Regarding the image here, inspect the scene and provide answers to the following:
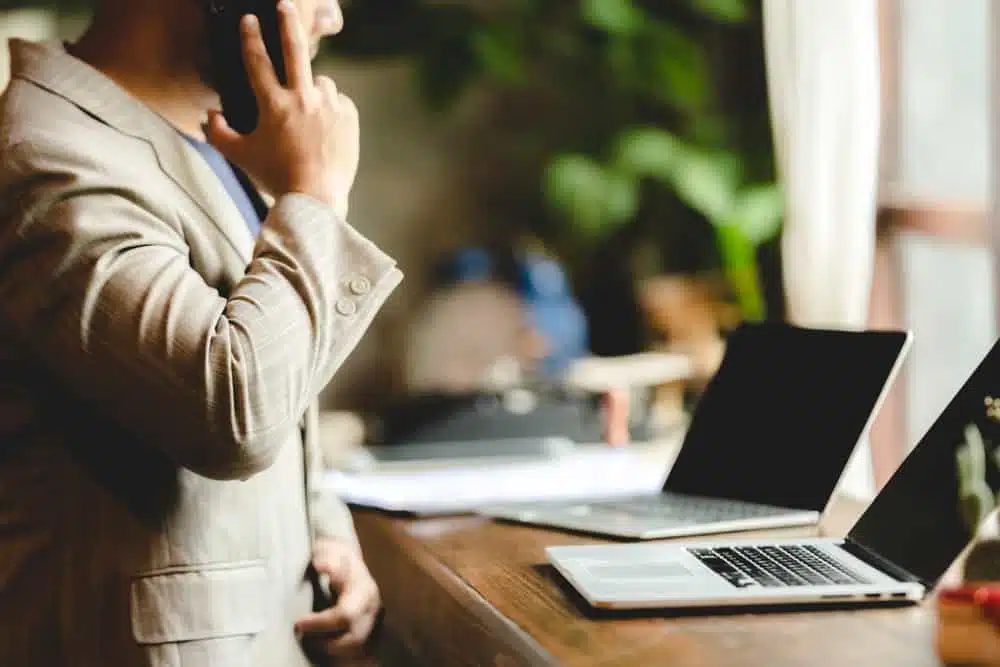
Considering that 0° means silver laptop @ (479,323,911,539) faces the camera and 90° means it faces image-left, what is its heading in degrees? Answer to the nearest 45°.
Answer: approximately 45°

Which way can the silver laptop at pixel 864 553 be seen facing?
to the viewer's left

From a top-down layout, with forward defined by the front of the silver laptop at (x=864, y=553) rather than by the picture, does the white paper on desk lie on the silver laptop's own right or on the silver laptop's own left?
on the silver laptop's own right

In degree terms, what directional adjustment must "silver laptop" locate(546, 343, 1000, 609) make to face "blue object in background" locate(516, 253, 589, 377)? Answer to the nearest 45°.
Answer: approximately 90° to its right

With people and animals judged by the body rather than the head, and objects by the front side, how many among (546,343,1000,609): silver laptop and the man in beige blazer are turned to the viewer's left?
1

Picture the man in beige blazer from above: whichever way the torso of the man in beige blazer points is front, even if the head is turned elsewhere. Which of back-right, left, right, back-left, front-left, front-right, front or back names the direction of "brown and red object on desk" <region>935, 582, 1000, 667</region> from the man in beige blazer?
front

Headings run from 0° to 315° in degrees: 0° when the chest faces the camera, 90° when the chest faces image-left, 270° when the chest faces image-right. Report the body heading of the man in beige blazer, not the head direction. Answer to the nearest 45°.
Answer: approximately 315°

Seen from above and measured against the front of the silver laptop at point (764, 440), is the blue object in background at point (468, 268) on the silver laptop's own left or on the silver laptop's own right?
on the silver laptop's own right

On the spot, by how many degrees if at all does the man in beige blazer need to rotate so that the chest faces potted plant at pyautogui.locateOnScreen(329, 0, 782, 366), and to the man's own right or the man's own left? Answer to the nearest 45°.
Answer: approximately 90° to the man's own left

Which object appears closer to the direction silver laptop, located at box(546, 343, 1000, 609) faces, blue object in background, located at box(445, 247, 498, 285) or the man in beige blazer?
the man in beige blazer

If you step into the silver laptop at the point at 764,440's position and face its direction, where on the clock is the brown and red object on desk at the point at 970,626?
The brown and red object on desk is roughly at 10 o'clock from the silver laptop.

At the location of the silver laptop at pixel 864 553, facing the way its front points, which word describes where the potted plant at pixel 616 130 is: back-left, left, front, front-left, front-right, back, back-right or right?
right

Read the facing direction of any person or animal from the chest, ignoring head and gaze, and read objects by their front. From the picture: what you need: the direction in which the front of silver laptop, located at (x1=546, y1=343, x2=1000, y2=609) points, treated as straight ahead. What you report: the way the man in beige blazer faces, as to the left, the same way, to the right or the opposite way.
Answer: the opposite way
